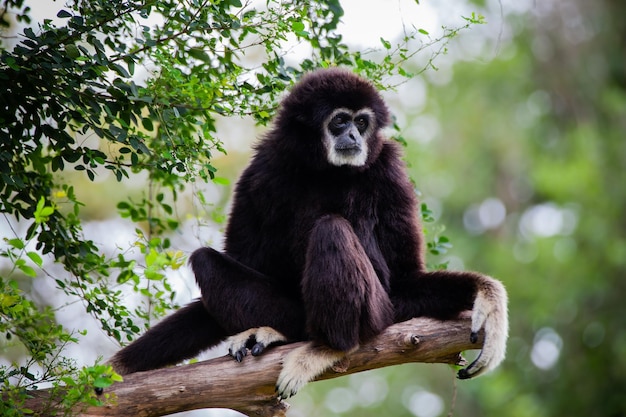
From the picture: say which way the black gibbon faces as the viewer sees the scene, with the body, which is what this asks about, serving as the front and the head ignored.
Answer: toward the camera
